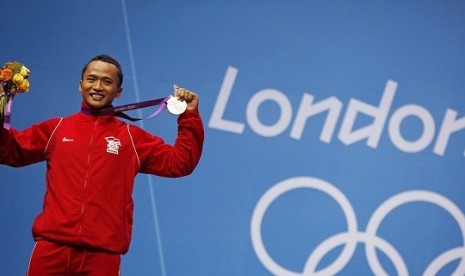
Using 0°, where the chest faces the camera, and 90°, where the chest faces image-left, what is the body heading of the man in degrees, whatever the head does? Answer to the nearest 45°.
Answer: approximately 0°
